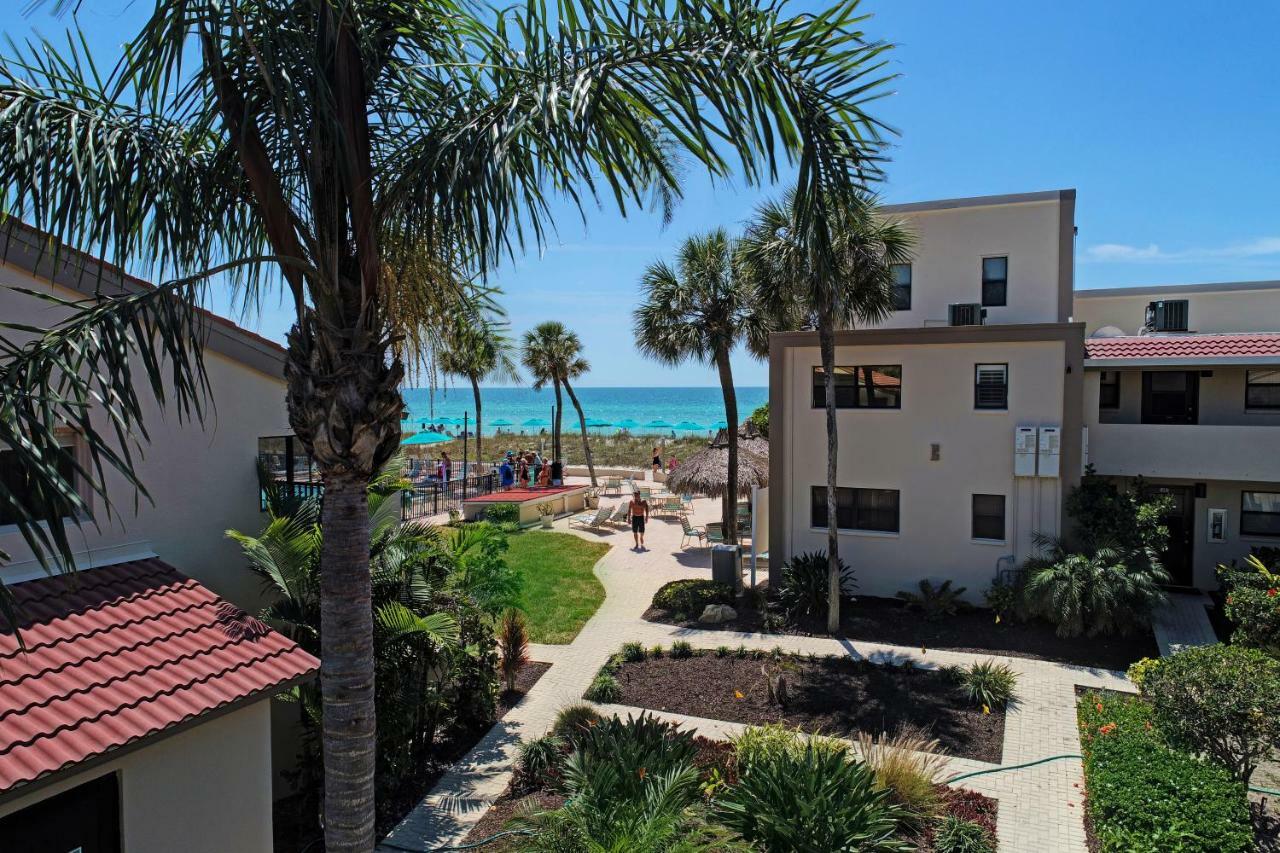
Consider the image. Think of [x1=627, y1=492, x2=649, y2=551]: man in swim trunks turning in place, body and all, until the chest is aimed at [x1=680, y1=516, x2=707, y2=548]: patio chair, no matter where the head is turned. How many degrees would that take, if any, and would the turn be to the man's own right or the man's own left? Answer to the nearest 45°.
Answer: approximately 90° to the man's own left

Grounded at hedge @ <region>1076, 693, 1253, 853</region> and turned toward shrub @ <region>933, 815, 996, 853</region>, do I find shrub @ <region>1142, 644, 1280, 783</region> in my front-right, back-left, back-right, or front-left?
back-right

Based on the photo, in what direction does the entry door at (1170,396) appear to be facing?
toward the camera

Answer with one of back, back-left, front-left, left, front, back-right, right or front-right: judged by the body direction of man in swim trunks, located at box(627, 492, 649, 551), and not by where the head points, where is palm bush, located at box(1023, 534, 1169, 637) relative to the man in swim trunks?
front-left

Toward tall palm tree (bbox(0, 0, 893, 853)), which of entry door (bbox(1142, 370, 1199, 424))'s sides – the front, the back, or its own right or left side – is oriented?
front

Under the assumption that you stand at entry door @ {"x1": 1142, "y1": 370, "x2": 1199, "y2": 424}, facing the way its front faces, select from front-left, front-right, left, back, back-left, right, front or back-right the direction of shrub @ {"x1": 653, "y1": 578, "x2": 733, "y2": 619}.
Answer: front-right

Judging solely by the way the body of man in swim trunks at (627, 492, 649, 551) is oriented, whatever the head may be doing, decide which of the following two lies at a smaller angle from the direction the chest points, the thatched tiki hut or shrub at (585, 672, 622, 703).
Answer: the shrub

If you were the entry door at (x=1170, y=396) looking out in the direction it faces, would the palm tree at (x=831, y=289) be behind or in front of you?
in front

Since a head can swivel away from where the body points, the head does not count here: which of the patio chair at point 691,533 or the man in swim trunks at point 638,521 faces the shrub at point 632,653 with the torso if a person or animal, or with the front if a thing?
the man in swim trunks

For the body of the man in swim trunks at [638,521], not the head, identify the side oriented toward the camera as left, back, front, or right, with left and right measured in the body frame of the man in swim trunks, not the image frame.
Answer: front
